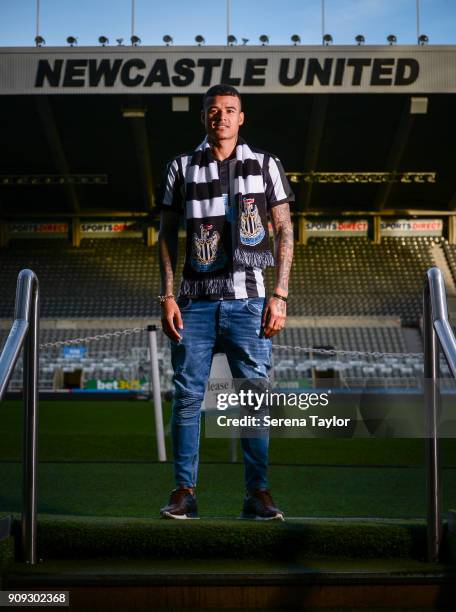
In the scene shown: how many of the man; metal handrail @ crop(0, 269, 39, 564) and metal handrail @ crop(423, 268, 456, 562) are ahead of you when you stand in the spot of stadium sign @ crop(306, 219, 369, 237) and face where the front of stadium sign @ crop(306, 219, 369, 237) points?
3

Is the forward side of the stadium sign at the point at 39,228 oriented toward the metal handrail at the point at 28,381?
yes

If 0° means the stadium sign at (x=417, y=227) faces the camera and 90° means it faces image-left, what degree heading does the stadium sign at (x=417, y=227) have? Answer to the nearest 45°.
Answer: approximately 0°

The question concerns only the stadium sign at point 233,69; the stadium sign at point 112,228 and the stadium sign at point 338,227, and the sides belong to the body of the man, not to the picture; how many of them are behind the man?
3

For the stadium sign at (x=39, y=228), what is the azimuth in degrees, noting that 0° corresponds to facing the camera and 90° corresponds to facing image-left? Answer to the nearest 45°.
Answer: approximately 0°
